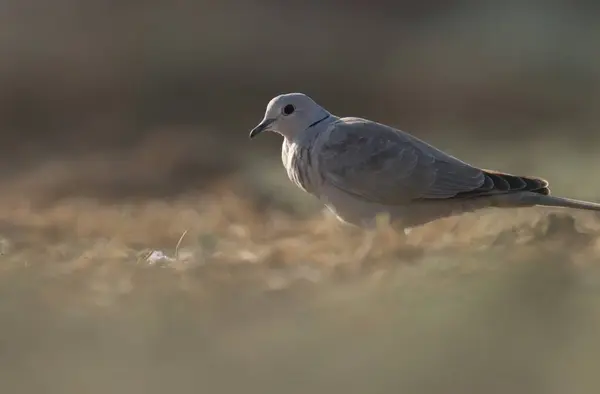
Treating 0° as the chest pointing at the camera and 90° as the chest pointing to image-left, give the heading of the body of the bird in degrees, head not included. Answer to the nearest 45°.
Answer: approximately 90°

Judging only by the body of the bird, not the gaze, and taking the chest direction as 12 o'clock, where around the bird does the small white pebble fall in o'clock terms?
The small white pebble is roughly at 11 o'clock from the bird.
